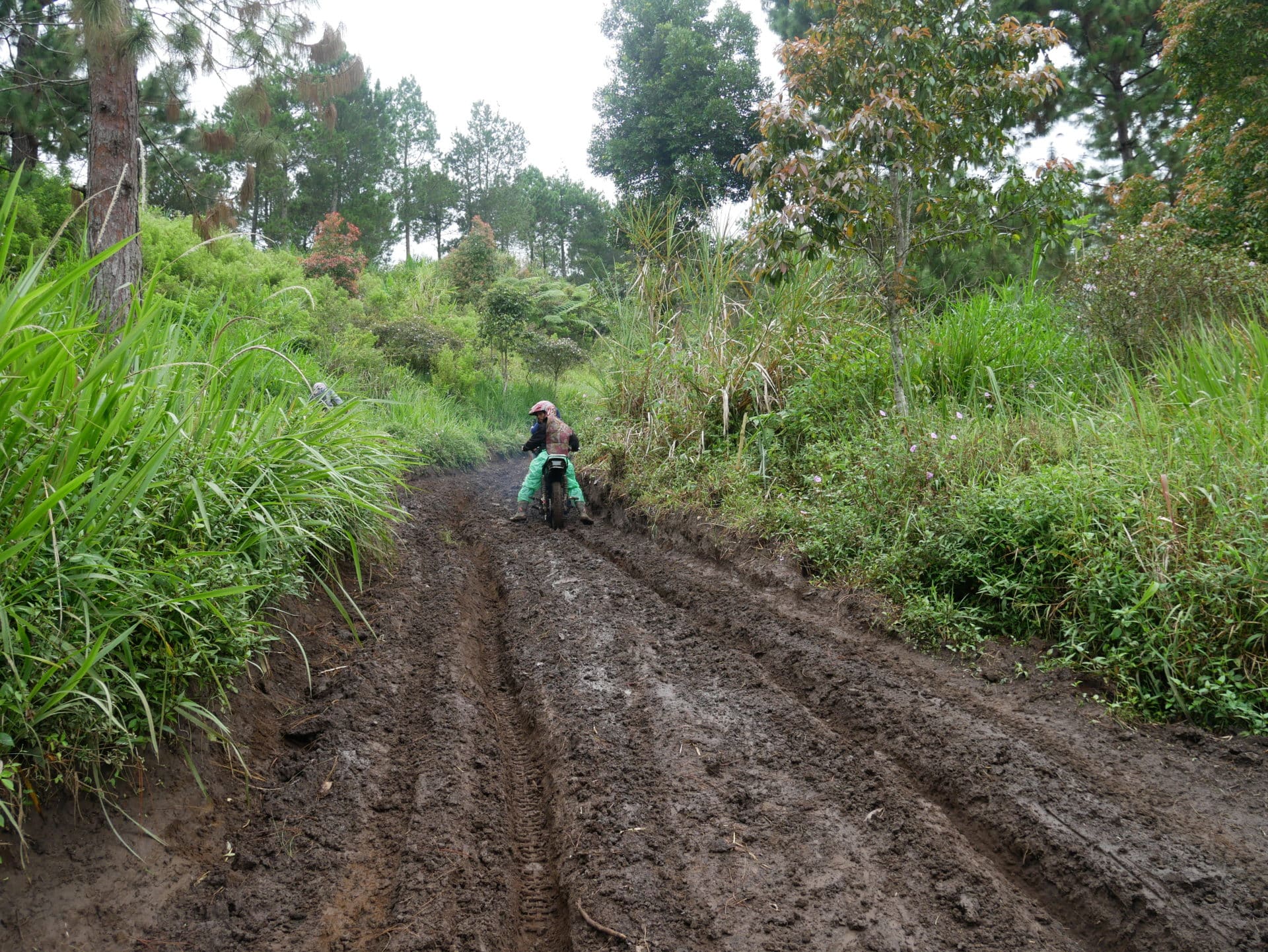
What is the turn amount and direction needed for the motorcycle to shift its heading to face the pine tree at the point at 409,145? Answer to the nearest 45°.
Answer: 0° — it already faces it

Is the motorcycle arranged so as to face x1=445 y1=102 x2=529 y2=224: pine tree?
yes

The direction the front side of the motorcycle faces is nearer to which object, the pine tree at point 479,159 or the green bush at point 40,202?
the pine tree

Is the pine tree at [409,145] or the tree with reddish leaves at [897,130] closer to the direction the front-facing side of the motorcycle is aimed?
the pine tree

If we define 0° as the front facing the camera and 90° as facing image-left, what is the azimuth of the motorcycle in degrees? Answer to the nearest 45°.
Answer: approximately 180°

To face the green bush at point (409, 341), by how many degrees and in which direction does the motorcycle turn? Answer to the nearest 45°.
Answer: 0° — it already faces it

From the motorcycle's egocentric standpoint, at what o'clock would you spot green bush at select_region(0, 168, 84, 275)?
The green bush is roughly at 10 o'clock from the motorcycle.

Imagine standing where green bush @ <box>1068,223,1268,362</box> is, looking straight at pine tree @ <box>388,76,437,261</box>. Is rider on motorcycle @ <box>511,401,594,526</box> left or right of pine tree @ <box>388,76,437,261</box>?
left

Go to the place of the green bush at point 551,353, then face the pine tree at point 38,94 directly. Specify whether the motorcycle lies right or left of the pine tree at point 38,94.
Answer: left
